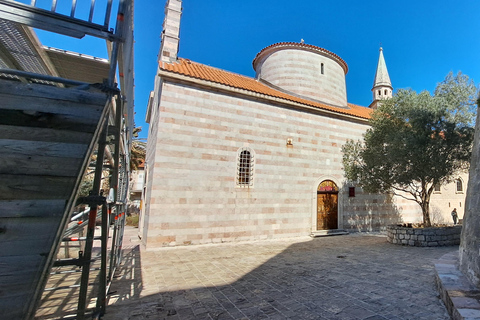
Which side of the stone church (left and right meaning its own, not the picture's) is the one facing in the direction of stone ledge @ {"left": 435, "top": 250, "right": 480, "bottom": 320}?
front

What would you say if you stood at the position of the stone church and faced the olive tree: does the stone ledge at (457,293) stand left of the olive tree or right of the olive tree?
right

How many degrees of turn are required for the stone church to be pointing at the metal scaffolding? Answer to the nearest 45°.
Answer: approximately 45° to its right

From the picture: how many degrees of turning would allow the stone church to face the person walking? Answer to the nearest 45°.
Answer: approximately 90° to its left

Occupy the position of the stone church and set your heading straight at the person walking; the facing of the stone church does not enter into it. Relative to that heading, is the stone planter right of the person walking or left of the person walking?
right

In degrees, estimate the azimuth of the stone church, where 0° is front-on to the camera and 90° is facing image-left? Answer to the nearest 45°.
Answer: approximately 315°

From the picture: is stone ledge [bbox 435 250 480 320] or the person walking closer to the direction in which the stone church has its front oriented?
the stone ledge
